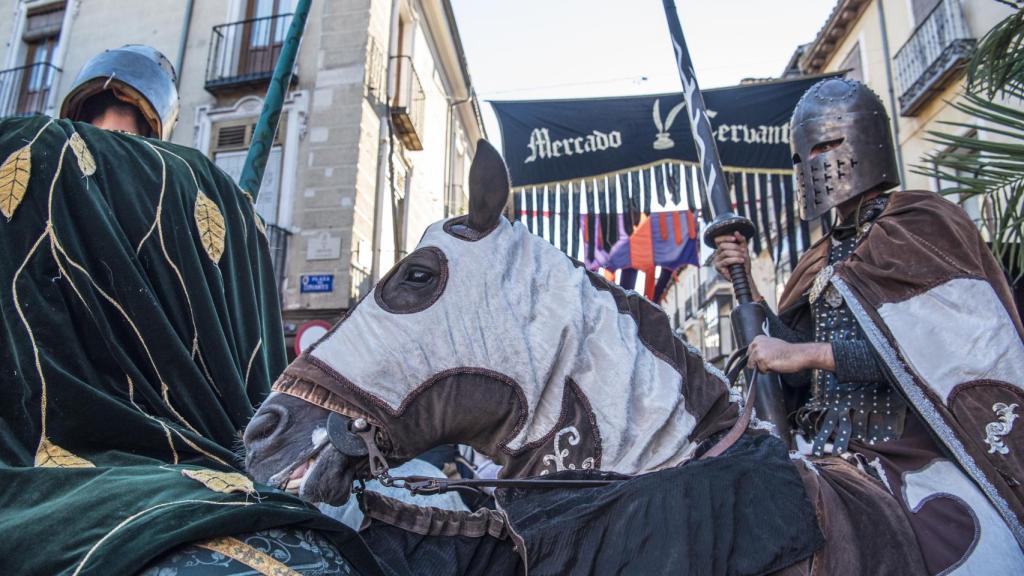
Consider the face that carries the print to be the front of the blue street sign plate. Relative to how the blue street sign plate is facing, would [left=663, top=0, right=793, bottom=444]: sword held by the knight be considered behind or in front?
in front

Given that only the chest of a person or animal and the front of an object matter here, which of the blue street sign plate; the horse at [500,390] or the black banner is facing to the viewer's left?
the horse

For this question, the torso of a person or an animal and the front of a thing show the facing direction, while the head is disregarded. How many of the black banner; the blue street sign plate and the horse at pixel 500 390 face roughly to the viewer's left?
1

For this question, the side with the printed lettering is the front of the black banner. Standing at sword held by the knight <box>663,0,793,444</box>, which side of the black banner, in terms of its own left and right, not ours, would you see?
front

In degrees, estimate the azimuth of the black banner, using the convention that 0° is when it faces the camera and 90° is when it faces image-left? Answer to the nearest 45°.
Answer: approximately 0°

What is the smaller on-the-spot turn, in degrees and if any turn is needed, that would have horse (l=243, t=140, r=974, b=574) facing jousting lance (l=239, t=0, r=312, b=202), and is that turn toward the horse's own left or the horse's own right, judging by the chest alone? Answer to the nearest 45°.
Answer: approximately 45° to the horse's own right

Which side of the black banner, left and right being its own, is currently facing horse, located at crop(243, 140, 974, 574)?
front

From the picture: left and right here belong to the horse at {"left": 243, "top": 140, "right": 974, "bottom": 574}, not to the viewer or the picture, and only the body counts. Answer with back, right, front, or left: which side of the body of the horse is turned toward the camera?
left

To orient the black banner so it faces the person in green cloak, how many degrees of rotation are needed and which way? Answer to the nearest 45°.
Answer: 0° — it already faces them

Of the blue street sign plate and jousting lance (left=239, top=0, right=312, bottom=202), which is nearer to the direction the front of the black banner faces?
the jousting lance

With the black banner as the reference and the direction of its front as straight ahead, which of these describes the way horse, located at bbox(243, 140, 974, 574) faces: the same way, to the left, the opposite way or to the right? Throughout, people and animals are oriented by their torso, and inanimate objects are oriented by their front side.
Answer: to the right

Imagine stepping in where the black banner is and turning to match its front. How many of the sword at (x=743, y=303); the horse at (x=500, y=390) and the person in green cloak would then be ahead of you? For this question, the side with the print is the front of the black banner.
3
